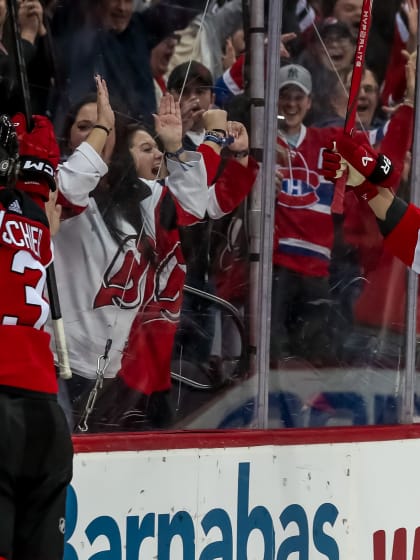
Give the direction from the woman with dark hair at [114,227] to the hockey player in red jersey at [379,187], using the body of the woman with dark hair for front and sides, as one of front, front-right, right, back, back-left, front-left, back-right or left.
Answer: front-left

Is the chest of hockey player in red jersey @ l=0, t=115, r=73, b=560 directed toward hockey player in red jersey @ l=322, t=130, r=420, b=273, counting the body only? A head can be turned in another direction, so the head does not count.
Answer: no

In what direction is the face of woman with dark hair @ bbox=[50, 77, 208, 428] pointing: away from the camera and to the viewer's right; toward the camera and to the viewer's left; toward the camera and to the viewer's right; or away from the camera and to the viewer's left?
toward the camera and to the viewer's right

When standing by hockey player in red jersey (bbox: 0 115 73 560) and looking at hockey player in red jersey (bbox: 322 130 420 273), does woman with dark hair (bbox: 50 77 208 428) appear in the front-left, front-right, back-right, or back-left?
front-left

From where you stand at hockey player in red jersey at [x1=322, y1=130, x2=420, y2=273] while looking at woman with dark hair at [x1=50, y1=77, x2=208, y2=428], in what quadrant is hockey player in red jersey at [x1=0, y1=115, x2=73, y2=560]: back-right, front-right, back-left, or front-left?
front-left

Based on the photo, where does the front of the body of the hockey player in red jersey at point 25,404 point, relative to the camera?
away from the camera

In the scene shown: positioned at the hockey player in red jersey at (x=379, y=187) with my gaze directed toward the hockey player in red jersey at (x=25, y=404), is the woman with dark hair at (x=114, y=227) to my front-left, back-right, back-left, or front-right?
front-right

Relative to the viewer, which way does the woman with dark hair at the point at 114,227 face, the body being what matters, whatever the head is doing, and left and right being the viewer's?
facing the viewer and to the right of the viewer

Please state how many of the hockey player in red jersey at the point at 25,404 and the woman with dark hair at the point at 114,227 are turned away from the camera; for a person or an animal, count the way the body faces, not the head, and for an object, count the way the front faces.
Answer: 1

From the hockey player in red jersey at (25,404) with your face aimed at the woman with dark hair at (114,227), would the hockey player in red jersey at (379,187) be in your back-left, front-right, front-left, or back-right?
front-right
